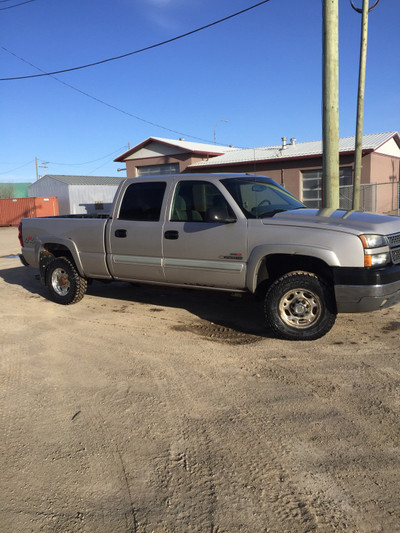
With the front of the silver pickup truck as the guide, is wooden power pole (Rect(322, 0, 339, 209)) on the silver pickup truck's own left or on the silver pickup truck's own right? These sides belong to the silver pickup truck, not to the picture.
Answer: on the silver pickup truck's own left

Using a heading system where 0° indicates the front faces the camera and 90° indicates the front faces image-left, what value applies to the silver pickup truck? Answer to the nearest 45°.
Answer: approximately 315°

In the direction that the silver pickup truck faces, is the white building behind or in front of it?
behind

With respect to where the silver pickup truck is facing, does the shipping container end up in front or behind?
behind

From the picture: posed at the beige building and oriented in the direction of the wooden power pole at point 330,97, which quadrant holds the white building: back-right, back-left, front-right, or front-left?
back-right

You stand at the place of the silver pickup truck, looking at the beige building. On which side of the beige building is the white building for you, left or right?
left

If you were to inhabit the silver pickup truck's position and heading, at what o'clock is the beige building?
The beige building is roughly at 8 o'clock from the silver pickup truck.

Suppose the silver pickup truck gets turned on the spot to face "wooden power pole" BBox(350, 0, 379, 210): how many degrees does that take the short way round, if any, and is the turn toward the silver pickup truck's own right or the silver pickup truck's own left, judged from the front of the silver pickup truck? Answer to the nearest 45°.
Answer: approximately 90° to the silver pickup truck's own left

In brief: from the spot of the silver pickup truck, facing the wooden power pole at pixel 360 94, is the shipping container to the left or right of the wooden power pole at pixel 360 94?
left
